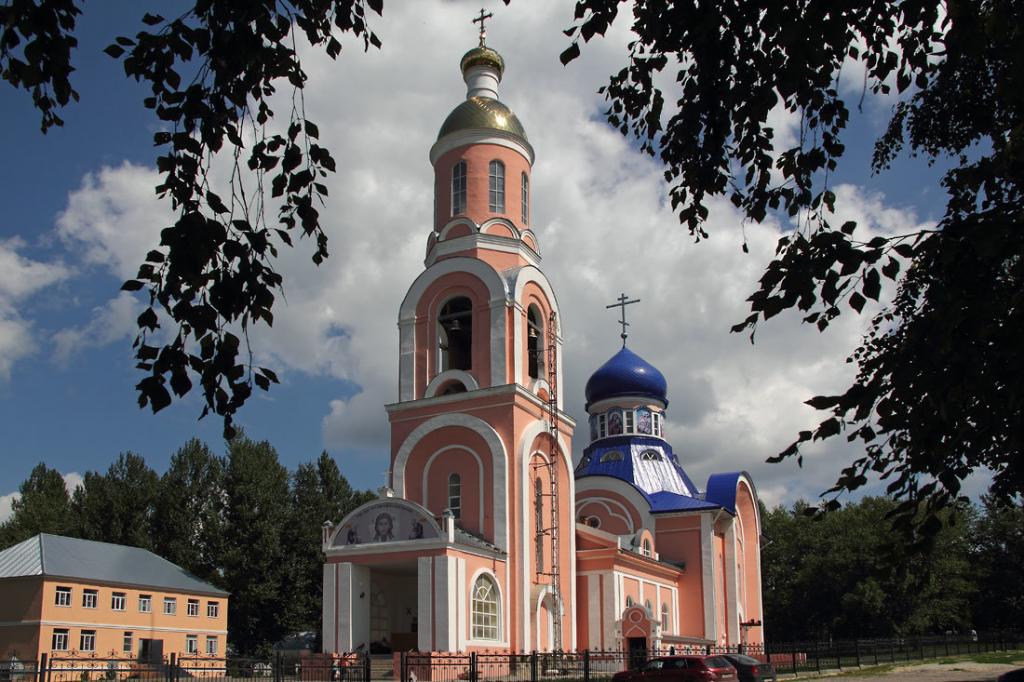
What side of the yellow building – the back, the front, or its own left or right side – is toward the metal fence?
front

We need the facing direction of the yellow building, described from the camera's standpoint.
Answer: facing the viewer and to the right of the viewer

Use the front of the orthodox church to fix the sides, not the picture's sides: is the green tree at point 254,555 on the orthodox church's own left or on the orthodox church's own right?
on the orthodox church's own right

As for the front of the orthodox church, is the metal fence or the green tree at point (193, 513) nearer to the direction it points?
the metal fence

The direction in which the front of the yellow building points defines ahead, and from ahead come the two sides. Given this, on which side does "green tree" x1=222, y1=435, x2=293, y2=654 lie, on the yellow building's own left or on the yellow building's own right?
on the yellow building's own left

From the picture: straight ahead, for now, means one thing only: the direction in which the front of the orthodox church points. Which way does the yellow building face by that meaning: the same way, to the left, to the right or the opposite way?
to the left

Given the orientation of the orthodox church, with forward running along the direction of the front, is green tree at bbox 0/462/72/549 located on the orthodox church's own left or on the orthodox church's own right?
on the orthodox church's own right

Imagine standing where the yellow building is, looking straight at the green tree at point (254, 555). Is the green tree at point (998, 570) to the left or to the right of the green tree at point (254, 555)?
right

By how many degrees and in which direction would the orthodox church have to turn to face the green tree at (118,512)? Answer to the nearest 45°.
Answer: approximately 90° to its right

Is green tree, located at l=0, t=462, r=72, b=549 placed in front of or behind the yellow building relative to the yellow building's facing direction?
behind

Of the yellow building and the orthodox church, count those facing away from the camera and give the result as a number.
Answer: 0

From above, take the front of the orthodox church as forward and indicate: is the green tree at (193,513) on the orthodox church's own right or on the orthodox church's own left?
on the orthodox church's own right

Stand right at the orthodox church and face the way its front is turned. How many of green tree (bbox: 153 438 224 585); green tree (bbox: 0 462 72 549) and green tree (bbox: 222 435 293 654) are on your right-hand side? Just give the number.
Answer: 3

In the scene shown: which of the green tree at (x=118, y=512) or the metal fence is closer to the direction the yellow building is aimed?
the metal fence

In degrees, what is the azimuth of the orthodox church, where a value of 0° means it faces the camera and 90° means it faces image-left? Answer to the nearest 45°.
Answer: approximately 45°
